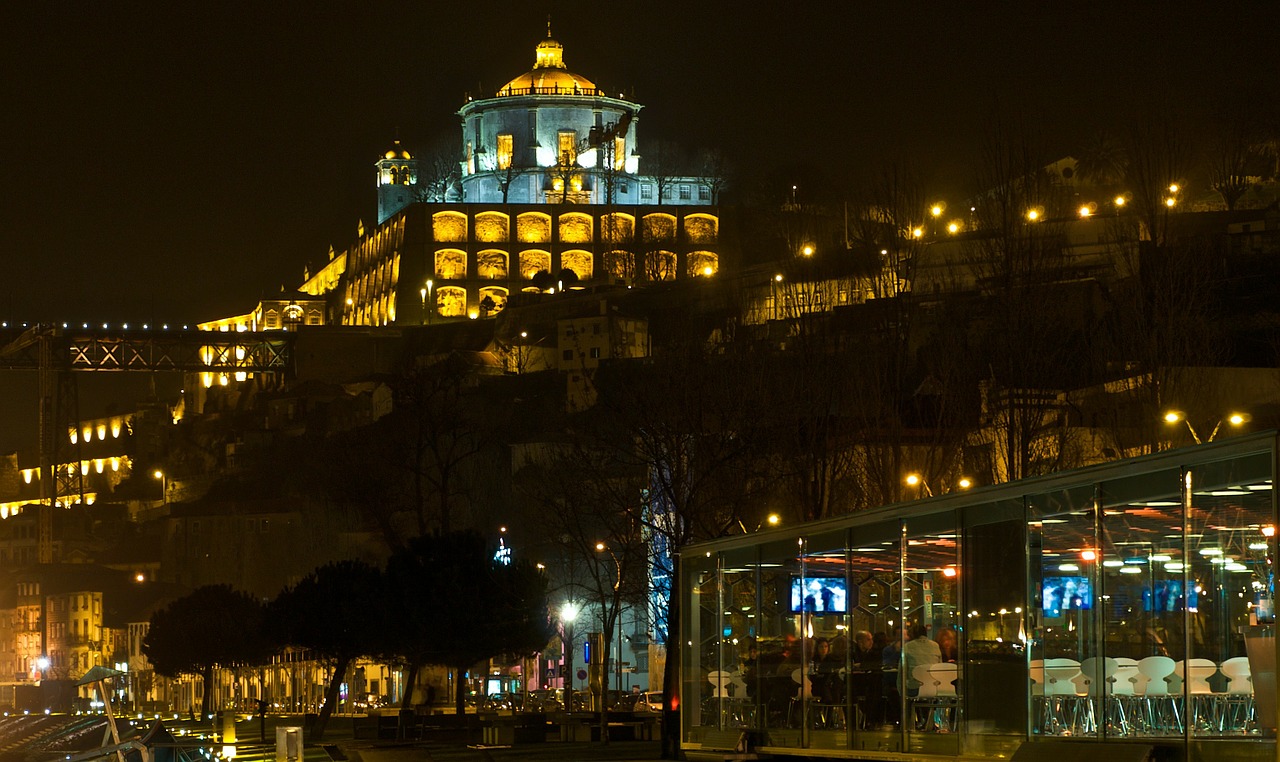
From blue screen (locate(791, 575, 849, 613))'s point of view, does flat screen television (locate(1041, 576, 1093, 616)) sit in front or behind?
in front

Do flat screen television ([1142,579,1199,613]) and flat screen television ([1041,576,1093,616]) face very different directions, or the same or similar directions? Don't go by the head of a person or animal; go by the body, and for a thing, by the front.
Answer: same or similar directions

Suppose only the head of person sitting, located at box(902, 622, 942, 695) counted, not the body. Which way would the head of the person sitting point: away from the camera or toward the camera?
away from the camera

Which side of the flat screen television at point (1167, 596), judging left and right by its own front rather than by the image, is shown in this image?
front

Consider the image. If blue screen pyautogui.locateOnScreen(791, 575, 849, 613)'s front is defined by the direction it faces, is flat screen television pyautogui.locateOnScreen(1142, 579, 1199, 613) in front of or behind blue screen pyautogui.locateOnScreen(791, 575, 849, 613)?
in front

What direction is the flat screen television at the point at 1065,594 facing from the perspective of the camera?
toward the camera

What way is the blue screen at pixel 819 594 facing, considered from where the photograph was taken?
facing the viewer

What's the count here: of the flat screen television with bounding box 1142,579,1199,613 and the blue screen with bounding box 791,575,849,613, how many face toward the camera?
2

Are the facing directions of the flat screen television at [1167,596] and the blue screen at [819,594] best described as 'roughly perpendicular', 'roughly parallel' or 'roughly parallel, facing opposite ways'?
roughly parallel

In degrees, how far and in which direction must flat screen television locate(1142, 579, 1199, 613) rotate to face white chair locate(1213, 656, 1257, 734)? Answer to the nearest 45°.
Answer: approximately 45° to its left

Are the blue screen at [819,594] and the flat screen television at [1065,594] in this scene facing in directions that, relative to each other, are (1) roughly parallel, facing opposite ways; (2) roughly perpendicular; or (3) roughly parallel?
roughly parallel

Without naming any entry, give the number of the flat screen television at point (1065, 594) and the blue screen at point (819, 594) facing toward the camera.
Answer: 2
